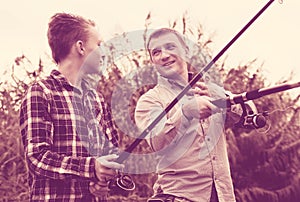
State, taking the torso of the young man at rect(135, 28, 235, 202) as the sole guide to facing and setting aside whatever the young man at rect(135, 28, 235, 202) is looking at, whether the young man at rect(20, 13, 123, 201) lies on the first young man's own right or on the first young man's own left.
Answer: on the first young man's own right

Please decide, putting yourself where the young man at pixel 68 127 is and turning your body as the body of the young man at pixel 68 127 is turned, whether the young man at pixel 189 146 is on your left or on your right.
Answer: on your left

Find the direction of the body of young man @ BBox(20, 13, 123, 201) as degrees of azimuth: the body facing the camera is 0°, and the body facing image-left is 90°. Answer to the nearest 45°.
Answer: approximately 315°

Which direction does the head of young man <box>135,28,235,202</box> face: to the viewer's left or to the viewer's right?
to the viewer's left

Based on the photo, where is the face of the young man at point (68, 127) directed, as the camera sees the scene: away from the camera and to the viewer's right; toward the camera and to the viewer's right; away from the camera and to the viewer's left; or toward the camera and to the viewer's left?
away from the camera and to the viewer's right
